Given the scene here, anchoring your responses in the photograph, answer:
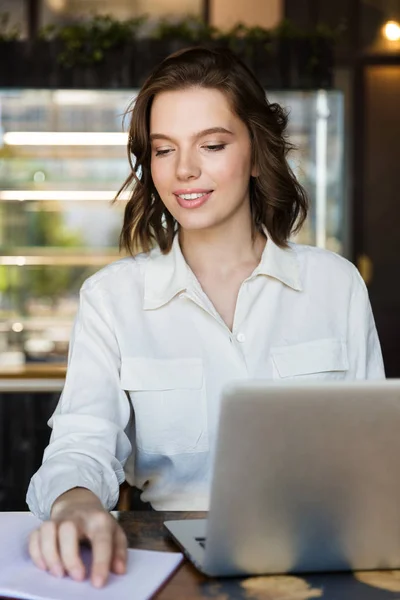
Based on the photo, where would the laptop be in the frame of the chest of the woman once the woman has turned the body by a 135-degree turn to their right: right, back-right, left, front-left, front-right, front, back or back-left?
back-left

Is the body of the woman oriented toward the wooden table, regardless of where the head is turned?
yes

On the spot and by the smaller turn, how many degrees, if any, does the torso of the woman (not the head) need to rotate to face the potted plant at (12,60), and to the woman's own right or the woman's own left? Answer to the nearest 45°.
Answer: approximately 180°

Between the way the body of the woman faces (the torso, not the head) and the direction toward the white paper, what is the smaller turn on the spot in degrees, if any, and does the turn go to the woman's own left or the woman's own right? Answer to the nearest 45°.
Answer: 0° — they already face it

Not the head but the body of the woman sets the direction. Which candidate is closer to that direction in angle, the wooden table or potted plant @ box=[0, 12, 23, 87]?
the wooden table

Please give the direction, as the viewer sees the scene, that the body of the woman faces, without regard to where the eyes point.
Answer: toward the camera
